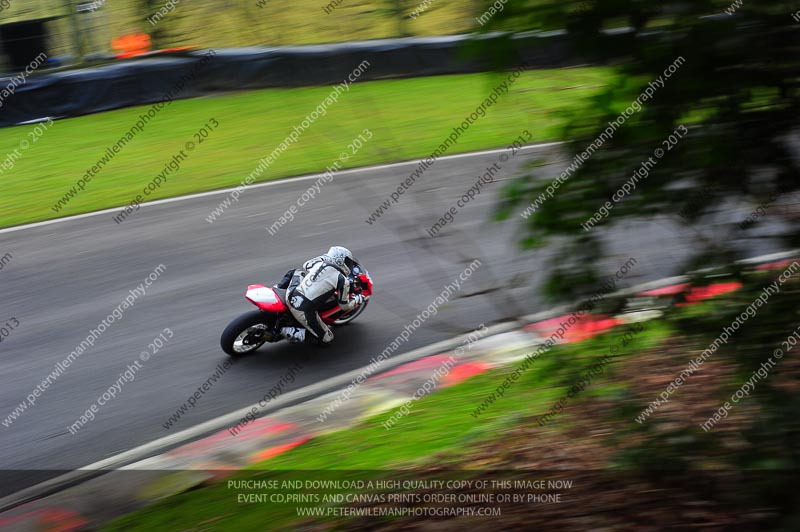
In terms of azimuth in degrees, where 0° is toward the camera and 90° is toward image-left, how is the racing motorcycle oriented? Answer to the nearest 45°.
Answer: approximately 225°

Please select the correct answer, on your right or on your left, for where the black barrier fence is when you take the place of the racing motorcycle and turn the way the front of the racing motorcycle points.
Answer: on your left
